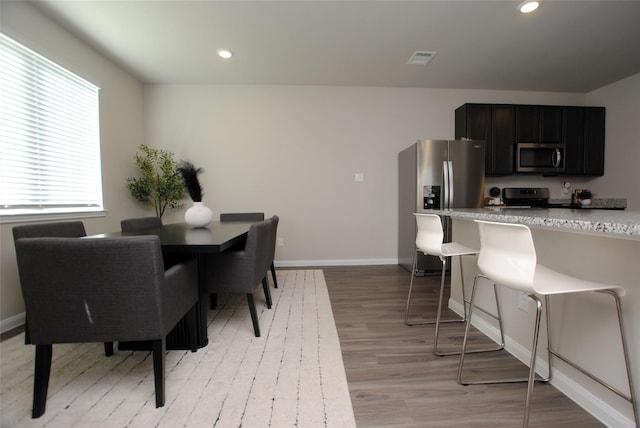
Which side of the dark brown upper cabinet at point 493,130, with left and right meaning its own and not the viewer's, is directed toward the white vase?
right

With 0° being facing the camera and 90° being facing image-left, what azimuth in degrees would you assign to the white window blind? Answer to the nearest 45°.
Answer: approximately 315°

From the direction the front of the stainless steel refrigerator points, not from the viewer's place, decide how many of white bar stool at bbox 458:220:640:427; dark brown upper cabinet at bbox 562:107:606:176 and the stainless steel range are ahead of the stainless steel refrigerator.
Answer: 1

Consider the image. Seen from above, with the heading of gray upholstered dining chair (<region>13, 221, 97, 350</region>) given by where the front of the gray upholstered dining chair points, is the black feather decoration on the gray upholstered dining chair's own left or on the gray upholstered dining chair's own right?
on the gray upholstered dining chair's own left

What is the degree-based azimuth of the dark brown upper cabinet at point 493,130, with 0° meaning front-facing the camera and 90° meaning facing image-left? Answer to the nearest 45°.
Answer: approximately 315°

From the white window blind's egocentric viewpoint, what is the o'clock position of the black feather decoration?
The black feather decoration is roughly at 12 o'clock from the white window blind.

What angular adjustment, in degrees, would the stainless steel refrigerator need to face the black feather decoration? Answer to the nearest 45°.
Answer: approximately 45° to its right

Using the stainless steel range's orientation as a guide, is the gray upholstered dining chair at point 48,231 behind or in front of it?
in front

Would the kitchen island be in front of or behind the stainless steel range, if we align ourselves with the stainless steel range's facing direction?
in front

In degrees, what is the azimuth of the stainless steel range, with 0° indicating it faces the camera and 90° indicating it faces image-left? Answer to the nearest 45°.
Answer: approximately 0°
